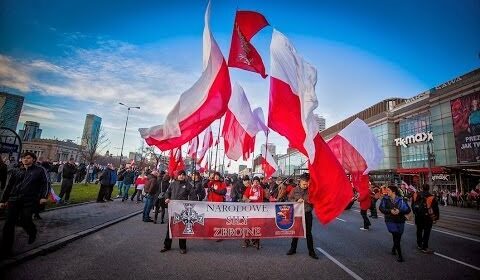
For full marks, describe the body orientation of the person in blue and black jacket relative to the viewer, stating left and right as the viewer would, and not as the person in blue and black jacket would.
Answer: facing the viewer

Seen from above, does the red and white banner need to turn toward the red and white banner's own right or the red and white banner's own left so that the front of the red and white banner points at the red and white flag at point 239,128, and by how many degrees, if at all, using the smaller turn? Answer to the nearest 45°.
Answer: approximately 180°

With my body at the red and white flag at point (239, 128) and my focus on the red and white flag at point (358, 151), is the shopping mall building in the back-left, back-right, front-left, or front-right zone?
front-left

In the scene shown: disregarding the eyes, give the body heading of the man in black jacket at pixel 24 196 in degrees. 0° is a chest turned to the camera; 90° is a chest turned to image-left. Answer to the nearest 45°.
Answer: approximately 45°

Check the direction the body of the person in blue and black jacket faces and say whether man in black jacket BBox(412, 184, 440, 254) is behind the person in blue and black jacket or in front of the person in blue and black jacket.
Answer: behind

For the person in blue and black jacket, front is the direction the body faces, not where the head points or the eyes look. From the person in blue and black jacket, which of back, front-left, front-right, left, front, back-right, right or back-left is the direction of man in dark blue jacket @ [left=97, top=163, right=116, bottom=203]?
right

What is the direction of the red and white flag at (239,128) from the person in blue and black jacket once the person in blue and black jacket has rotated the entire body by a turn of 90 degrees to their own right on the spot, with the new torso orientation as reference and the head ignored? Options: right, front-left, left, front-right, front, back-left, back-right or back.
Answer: front

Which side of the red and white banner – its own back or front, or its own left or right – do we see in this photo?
front
